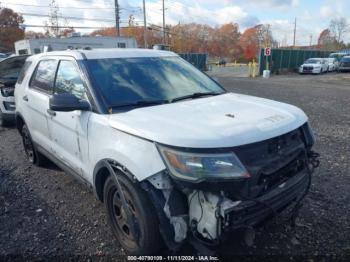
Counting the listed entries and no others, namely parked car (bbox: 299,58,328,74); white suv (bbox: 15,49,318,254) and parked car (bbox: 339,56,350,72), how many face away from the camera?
0

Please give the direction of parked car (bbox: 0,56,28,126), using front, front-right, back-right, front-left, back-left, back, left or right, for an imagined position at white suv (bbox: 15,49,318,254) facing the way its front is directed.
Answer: back

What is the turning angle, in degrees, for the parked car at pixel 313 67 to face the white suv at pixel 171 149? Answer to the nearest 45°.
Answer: approximately 45° to its left

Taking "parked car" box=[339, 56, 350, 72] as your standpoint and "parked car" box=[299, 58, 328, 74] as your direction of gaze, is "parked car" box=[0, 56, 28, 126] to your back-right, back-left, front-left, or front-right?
front-left

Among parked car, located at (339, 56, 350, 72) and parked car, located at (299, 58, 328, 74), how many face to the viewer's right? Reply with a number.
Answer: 0

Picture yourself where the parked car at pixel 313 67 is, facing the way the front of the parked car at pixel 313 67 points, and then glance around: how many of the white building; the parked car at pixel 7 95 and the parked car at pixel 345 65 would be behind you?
1

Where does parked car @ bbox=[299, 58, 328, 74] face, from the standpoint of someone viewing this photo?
facing the viewer and to the left of the viewer

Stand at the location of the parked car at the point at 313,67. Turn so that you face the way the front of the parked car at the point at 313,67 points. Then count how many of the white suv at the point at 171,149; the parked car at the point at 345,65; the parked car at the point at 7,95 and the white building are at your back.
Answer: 1

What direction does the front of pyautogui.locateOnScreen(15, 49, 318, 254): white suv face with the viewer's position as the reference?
facing the viewer and to the right of the viewer

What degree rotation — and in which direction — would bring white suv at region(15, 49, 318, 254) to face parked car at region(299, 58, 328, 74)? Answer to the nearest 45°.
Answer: approximately 90° to its left

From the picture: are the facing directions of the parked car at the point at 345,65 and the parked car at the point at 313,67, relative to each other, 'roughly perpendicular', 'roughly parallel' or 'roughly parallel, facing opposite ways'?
roughly parallel

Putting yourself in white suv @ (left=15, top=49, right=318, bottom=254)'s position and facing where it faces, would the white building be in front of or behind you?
behind

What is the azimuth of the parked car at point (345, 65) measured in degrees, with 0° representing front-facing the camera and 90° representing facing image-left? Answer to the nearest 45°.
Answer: approximately 45°

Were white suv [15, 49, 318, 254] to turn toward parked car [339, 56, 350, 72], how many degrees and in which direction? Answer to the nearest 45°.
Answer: approximately 90° to its left
